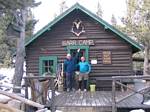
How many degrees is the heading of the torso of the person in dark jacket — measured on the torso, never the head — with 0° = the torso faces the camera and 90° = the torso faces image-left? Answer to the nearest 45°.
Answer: approximately 0°

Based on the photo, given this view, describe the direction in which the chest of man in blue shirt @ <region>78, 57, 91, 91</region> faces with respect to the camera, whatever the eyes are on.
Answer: toward the camera

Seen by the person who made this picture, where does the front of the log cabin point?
facing the viewer

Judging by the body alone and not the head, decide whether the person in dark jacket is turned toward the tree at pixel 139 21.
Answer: no

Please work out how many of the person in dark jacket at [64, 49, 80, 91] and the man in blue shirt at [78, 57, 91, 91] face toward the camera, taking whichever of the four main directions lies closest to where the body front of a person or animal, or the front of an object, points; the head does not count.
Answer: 2

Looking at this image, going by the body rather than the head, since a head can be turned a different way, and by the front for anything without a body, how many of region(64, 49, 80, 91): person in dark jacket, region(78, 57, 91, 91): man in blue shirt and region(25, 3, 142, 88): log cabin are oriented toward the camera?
3

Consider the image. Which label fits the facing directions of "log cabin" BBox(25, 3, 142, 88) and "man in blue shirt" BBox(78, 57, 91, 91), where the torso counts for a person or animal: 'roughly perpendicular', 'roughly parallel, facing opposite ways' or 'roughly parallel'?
roughly parallel

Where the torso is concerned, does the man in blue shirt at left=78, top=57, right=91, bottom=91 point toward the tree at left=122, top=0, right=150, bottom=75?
no

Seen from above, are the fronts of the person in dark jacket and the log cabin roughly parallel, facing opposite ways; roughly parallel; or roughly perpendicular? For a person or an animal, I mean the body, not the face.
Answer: roughly parallel
